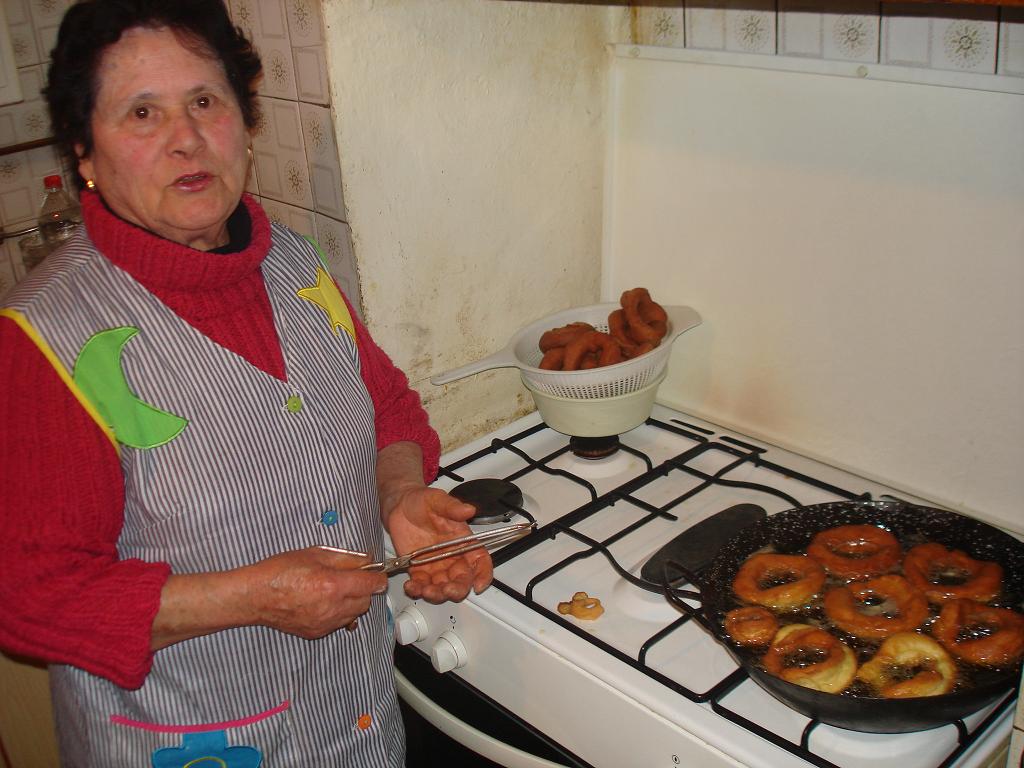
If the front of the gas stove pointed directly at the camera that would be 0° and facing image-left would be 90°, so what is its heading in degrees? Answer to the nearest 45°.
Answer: approximately 45°

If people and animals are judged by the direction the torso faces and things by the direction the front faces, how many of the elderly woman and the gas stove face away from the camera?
0

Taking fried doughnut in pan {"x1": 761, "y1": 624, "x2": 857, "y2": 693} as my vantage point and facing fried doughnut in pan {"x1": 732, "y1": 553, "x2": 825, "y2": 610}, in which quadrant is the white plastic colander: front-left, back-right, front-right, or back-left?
front-left

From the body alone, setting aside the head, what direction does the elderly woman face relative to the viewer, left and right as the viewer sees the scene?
facing the viewer and to the right of the viewer

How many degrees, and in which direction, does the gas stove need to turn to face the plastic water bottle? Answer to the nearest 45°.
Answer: approximately 90° to its right

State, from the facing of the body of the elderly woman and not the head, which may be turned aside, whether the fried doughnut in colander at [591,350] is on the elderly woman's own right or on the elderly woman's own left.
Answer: on the elderly woman's own left
